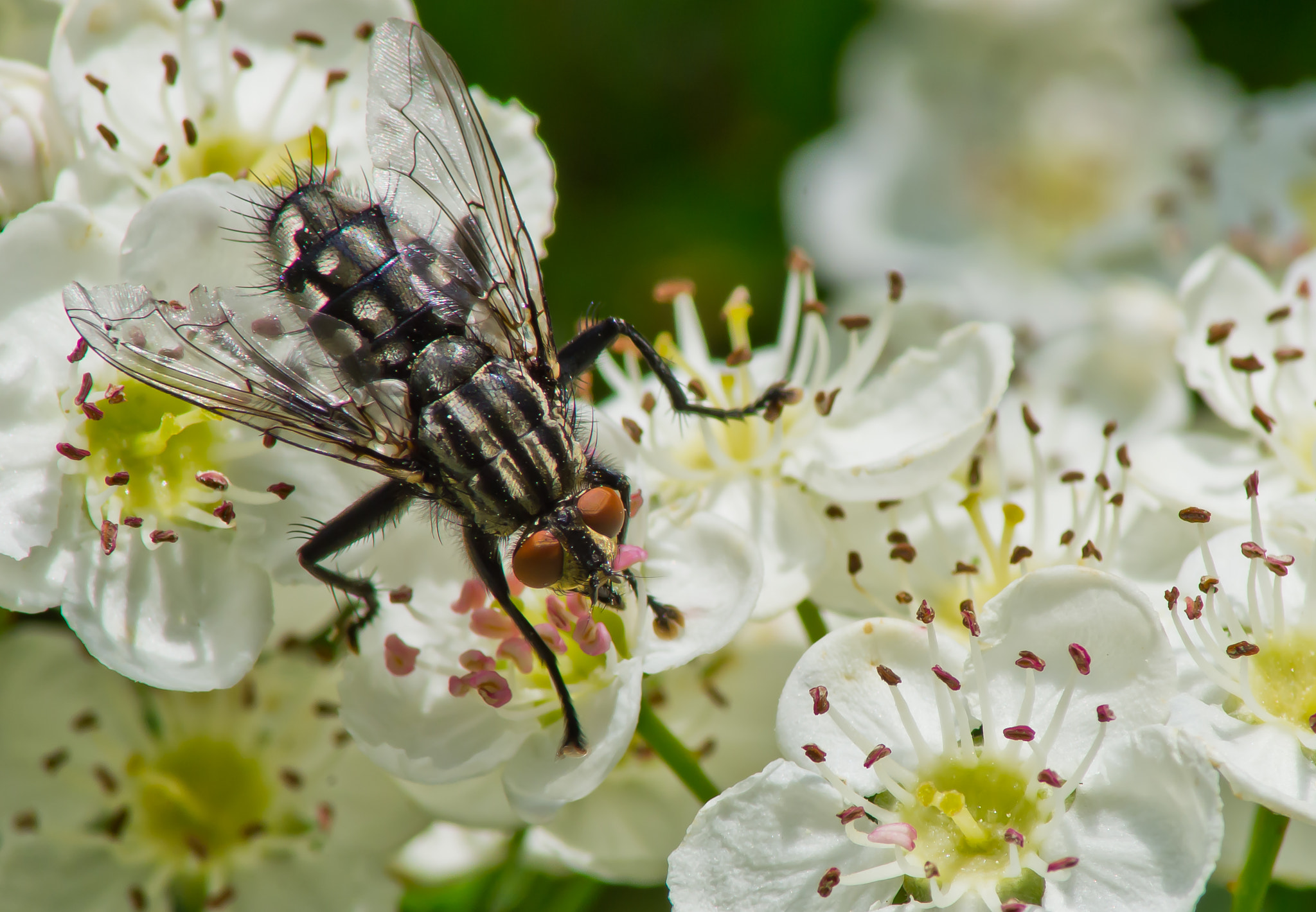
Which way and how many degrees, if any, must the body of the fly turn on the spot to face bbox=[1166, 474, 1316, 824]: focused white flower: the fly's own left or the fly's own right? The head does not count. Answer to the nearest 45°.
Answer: approximately 45° to the fly's own left

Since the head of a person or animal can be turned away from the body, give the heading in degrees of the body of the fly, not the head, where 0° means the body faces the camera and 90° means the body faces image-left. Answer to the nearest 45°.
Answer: approximately 315°

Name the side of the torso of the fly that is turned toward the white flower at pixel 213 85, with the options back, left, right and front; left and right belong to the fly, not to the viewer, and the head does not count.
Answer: back

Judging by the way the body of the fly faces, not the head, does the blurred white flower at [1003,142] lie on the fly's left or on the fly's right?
on the fly's left

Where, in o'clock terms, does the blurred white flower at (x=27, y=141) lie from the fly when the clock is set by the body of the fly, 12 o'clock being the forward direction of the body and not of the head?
The blurred white flower is roughly at 6 o'clock from the fly.

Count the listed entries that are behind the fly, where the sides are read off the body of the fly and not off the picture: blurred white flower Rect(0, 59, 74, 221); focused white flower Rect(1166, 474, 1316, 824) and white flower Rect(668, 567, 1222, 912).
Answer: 1
